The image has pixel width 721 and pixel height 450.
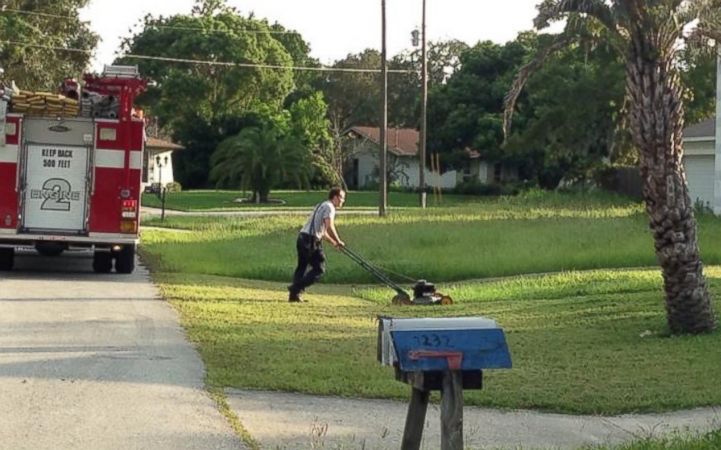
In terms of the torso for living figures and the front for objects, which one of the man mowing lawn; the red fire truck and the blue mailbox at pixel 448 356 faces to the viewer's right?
the man mowing lawn

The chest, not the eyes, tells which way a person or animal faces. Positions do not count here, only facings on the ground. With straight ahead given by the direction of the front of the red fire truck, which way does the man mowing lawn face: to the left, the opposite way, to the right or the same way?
to the right

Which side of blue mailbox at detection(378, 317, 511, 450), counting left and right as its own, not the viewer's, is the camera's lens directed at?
left

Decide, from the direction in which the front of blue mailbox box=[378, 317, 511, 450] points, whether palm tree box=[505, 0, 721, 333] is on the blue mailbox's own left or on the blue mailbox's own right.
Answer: on the blue mailbox's own right

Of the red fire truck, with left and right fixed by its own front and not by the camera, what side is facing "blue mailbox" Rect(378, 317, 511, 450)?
back

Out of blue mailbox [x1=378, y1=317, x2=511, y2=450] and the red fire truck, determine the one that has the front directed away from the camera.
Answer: the red fire truck

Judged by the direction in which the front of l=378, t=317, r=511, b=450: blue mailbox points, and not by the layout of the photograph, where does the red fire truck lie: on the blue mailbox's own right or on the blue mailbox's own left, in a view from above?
on the blue mailbox's own right

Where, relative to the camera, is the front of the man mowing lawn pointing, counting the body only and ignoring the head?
to the viewer's right

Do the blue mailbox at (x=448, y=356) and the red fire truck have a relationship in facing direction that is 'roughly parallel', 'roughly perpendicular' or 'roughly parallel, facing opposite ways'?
roughly perpendicular

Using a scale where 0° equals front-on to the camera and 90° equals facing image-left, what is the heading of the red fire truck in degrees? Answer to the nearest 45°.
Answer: approximately 180°

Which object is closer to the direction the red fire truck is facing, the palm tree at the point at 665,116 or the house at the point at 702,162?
the house
